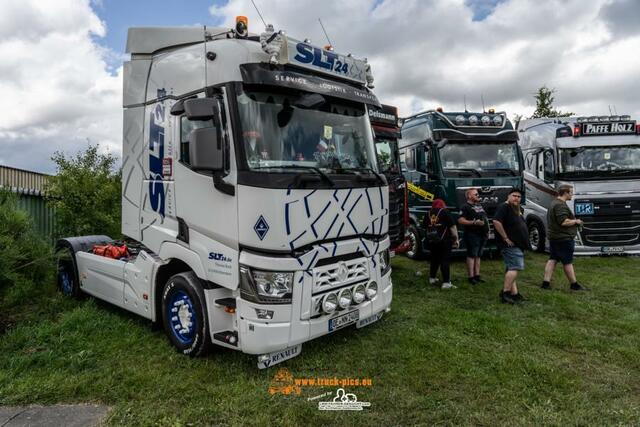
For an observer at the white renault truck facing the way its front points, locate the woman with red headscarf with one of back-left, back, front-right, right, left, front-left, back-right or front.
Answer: left

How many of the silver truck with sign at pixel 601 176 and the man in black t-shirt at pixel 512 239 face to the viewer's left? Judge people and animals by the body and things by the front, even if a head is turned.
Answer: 0

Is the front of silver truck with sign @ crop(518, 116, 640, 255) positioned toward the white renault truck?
no

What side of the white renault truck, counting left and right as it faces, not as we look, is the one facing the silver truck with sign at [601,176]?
left

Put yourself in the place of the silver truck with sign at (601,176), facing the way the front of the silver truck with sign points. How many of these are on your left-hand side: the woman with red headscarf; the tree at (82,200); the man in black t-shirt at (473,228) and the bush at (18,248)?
0

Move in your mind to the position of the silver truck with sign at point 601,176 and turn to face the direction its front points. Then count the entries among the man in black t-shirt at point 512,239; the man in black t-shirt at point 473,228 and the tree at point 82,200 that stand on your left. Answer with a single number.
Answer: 0

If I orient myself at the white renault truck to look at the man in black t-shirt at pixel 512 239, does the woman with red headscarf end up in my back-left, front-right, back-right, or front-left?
front-left

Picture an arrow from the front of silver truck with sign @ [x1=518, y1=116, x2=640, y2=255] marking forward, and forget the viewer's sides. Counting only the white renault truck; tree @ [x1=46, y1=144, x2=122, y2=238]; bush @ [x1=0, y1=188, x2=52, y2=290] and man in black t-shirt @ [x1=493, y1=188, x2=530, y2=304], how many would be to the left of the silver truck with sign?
0

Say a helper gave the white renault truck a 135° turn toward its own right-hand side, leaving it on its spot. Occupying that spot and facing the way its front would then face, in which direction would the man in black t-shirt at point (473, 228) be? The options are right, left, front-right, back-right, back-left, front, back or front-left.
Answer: back-right

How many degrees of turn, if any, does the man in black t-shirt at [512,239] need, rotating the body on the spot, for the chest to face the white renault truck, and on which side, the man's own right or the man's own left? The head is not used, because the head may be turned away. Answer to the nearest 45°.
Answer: approximately 90° to the man's own right

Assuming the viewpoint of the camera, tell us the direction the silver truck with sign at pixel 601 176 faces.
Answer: facing the viewer and to the right of the viewer

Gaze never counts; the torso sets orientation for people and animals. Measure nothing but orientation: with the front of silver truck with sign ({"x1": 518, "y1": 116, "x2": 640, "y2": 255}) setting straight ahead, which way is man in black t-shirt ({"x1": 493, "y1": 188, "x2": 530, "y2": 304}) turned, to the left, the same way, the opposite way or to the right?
the same way

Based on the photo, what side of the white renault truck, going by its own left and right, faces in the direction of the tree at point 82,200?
back

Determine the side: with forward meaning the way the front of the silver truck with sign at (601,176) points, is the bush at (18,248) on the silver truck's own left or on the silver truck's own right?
on the silver truck's own right

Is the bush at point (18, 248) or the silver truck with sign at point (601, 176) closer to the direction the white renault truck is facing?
the silver truck with sign

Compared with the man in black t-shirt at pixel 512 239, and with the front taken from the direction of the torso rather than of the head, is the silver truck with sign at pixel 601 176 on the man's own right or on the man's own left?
on the man's own left

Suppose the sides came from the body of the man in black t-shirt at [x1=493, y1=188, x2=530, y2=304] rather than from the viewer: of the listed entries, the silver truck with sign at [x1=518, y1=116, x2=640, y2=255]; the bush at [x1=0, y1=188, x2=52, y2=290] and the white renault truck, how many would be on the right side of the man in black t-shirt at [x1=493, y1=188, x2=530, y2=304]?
2
